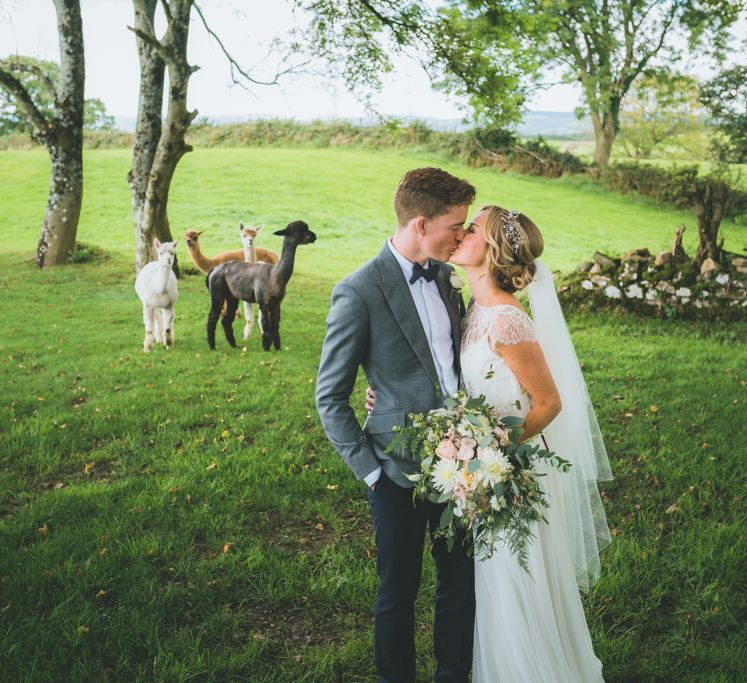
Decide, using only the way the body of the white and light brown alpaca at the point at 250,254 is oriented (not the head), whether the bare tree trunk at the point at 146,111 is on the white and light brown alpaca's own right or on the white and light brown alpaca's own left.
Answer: on the white and light brown alpaca's own right

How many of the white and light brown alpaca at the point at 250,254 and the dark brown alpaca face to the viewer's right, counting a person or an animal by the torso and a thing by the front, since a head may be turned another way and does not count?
1

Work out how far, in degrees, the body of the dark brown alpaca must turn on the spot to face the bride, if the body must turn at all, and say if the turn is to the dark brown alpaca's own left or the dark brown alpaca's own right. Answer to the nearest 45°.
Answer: approximately 90° to the dark brown alpaca's own right

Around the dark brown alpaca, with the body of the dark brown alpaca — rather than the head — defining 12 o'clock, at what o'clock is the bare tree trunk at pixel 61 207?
The bare tree trunk is roughly at 8 o'clock from the dark brown alpaca.

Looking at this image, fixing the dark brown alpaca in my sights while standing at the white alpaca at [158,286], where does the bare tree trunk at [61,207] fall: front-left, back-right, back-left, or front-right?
back-left

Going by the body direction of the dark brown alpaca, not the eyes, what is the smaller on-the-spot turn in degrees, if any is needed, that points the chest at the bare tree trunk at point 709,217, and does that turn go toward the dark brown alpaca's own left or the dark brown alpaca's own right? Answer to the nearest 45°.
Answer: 0° — it already faces it

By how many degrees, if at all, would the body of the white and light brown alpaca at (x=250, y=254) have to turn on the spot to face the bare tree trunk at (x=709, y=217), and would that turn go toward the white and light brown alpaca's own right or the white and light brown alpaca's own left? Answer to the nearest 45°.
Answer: approximately 135° to the white and light brown alpaca's own left

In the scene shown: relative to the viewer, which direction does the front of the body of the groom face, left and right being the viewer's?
facing the viewer and to the right of the viewer

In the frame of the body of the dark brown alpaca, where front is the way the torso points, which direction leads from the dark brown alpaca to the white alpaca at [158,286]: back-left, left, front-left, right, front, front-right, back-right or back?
back

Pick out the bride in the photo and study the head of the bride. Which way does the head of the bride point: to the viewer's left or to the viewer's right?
to the viewer's left

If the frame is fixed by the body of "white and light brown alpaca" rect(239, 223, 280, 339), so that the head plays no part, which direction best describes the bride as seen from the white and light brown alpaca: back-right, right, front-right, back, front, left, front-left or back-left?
front-left

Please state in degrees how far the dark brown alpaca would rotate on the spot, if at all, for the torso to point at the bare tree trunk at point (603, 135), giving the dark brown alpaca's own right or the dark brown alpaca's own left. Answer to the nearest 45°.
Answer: approximately 45° to the dark brown alpaca's own left

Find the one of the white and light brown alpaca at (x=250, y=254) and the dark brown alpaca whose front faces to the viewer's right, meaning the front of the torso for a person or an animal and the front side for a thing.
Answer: the dark brown alpaca

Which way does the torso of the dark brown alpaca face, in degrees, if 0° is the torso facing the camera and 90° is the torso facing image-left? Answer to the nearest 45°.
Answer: approximately 270°

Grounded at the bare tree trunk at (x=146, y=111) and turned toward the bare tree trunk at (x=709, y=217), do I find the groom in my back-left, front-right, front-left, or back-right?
front-right

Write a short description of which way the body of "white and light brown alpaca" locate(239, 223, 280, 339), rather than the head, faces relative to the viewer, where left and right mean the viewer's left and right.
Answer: facing the viewer and to the left of the viewer
